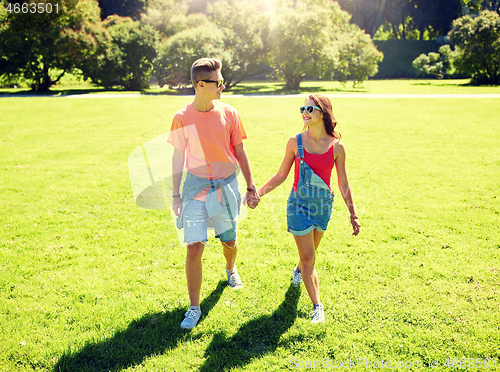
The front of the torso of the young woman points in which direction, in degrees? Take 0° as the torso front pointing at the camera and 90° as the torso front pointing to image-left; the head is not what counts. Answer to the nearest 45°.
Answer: approximately 0°

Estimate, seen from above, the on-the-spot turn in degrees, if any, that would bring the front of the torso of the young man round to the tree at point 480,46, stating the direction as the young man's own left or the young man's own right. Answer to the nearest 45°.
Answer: approximately 135° to the young man's own left

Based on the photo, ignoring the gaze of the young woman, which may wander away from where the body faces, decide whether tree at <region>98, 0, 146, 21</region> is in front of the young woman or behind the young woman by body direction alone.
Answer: behind

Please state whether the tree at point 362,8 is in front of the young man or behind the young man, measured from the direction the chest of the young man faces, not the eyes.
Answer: behind

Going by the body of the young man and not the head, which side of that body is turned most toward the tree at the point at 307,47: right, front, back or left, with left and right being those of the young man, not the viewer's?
back

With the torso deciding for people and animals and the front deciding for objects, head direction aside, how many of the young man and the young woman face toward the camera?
2

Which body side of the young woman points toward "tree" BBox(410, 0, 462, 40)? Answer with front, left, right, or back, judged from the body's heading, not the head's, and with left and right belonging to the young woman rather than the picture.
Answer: back

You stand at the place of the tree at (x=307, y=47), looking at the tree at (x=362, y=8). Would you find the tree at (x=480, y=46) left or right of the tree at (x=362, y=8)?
right

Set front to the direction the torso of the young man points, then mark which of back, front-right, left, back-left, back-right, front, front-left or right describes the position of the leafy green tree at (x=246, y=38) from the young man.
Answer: back

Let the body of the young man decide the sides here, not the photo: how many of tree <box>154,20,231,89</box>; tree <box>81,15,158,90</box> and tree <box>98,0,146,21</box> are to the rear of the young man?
3
